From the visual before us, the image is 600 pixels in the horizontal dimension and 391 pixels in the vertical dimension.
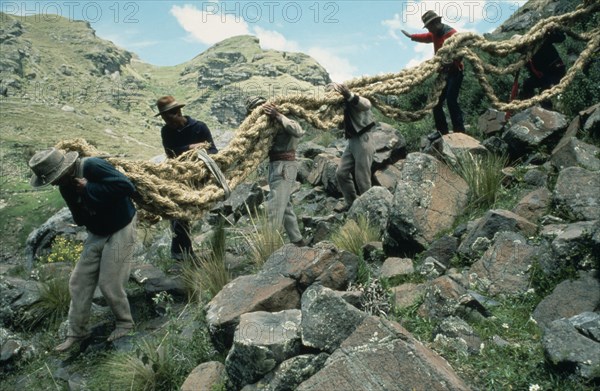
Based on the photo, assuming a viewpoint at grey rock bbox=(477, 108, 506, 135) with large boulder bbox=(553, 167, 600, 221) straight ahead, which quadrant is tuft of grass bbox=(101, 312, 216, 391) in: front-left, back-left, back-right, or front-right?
front-right

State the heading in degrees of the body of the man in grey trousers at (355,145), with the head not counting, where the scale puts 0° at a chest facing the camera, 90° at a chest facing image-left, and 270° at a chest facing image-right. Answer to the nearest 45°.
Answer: approximately 90°

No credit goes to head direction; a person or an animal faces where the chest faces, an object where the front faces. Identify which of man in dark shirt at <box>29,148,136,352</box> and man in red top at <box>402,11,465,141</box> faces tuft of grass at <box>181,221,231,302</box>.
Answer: man in red top at <box>402,11,465,141</box>

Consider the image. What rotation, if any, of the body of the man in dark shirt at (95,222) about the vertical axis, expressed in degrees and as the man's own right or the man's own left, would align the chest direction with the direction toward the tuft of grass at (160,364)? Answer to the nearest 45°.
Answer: approximately 135° to the man's own left

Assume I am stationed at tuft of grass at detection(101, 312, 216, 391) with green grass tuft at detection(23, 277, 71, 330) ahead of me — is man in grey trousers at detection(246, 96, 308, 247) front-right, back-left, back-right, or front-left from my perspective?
front-right

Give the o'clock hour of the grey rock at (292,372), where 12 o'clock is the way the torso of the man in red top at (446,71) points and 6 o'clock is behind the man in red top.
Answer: The grey rock is roughly at 11 o'clock from the man in red top.

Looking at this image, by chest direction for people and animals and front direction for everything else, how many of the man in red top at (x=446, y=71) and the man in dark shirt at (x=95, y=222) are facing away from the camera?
0

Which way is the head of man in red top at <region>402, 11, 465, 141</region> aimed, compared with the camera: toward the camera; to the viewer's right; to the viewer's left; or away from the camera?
to the viewer's left

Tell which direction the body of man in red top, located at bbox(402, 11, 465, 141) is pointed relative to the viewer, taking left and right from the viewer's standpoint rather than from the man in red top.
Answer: facing the viewer and to the left of the viewer

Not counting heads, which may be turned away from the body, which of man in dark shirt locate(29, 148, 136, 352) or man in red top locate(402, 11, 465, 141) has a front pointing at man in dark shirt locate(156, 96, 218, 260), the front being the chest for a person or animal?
man in red top locate(402, 11, 465, 141)

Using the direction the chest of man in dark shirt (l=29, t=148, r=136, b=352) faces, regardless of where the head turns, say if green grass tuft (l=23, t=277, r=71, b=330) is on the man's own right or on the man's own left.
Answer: on the man's own right

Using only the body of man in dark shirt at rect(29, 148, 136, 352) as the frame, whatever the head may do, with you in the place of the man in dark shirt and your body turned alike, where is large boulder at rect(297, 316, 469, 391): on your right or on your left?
on your left

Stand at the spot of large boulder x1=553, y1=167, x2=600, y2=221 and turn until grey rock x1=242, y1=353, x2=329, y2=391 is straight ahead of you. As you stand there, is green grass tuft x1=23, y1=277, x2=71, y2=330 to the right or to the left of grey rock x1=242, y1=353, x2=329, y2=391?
right

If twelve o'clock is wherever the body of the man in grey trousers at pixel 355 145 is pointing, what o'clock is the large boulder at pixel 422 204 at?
The large boulder is roughly at 8 o'clock from the man in grey trousers.

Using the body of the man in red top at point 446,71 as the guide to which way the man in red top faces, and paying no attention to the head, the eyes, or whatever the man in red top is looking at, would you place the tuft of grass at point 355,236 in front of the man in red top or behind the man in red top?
in front

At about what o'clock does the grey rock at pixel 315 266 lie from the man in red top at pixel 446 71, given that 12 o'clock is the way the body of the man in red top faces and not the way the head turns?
The grey rock is roughly at 11 o'clock from the man in red top.
